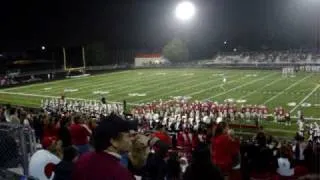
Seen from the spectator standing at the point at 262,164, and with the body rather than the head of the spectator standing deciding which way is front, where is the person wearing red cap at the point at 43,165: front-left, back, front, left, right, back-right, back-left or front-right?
back-left

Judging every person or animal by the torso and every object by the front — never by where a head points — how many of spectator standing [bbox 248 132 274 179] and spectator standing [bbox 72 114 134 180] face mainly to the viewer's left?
0

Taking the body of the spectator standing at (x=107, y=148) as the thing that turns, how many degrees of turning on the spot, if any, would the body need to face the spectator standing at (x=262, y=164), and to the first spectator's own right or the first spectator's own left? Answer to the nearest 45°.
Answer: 0° — they already face them

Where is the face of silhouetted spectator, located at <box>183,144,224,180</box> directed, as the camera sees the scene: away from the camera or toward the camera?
away from the camera

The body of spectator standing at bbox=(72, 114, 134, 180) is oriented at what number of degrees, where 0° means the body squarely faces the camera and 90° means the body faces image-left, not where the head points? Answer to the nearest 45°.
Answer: approximately 225°

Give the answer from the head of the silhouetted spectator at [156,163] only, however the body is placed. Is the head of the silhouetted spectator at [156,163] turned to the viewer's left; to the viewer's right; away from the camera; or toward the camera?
away from the camera

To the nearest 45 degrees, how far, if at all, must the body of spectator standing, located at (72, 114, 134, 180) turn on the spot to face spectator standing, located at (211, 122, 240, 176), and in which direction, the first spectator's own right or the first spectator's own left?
0° — they already face them

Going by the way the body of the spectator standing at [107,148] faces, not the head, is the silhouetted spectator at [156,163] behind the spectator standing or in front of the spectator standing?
in front

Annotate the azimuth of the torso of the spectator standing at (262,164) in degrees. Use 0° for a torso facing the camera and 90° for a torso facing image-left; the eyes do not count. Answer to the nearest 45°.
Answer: approximately 180°
